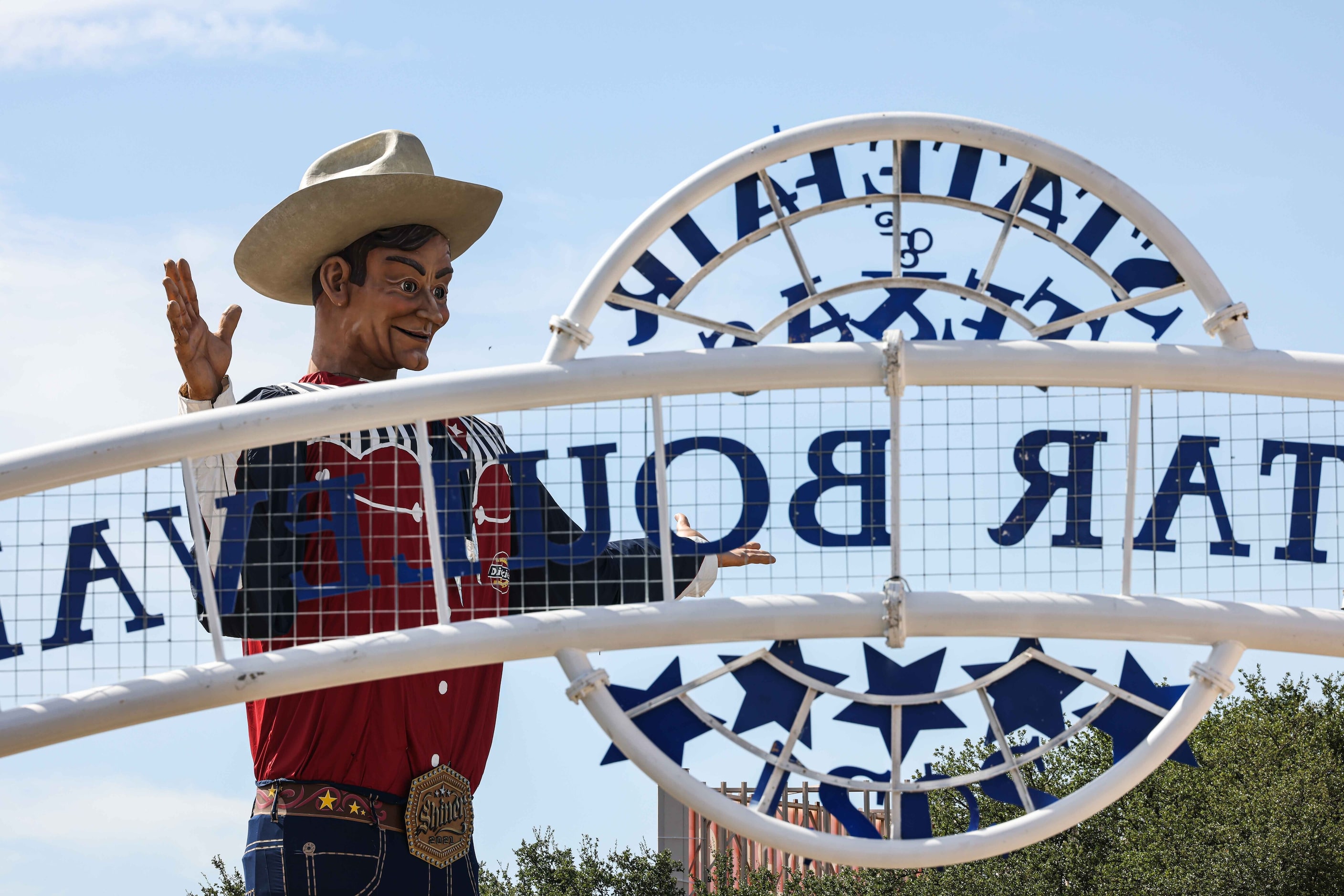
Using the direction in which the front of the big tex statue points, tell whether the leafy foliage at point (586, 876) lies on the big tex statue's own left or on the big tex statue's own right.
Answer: on the big tex statue's own left

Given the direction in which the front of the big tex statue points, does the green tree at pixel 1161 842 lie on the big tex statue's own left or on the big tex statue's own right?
on the big tex statue's own left

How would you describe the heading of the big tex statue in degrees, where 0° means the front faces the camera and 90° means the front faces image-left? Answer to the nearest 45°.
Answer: approximately 315°
